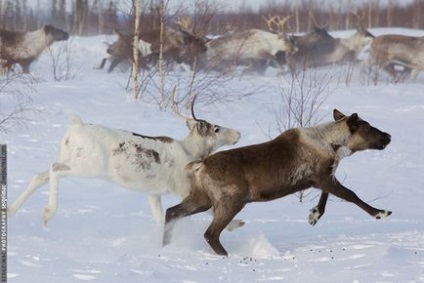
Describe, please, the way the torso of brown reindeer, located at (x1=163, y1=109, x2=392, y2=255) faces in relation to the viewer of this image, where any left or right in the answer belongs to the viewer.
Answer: facing to the right of the viewer

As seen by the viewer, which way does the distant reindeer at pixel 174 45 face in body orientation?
to the viewer's right

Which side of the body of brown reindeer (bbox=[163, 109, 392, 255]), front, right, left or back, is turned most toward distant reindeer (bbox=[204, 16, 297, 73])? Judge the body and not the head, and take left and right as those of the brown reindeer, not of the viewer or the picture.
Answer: left

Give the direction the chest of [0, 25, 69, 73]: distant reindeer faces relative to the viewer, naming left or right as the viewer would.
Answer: facing to the right of the viewer

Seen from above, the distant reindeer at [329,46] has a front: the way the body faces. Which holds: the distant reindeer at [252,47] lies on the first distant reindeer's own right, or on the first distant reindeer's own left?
on the first distant reindeer's own right

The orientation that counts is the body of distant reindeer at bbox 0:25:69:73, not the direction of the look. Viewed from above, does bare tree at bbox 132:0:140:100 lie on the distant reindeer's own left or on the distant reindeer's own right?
on the distant reindeer's own right

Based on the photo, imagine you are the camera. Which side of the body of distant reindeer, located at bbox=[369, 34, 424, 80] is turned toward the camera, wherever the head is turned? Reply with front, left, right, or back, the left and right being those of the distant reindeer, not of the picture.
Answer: right

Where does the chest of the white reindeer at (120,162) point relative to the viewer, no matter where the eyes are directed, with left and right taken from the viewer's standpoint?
facing to the right of the viewer

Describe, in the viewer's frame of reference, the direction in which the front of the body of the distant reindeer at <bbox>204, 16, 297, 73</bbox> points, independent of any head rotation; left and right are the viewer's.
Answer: facing to the right of the viewer

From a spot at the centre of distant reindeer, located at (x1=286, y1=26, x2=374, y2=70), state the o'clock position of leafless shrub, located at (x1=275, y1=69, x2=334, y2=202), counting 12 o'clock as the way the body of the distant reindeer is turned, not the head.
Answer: The leafless shrub is roughly at 3 o'clock from the distant reindeer.
